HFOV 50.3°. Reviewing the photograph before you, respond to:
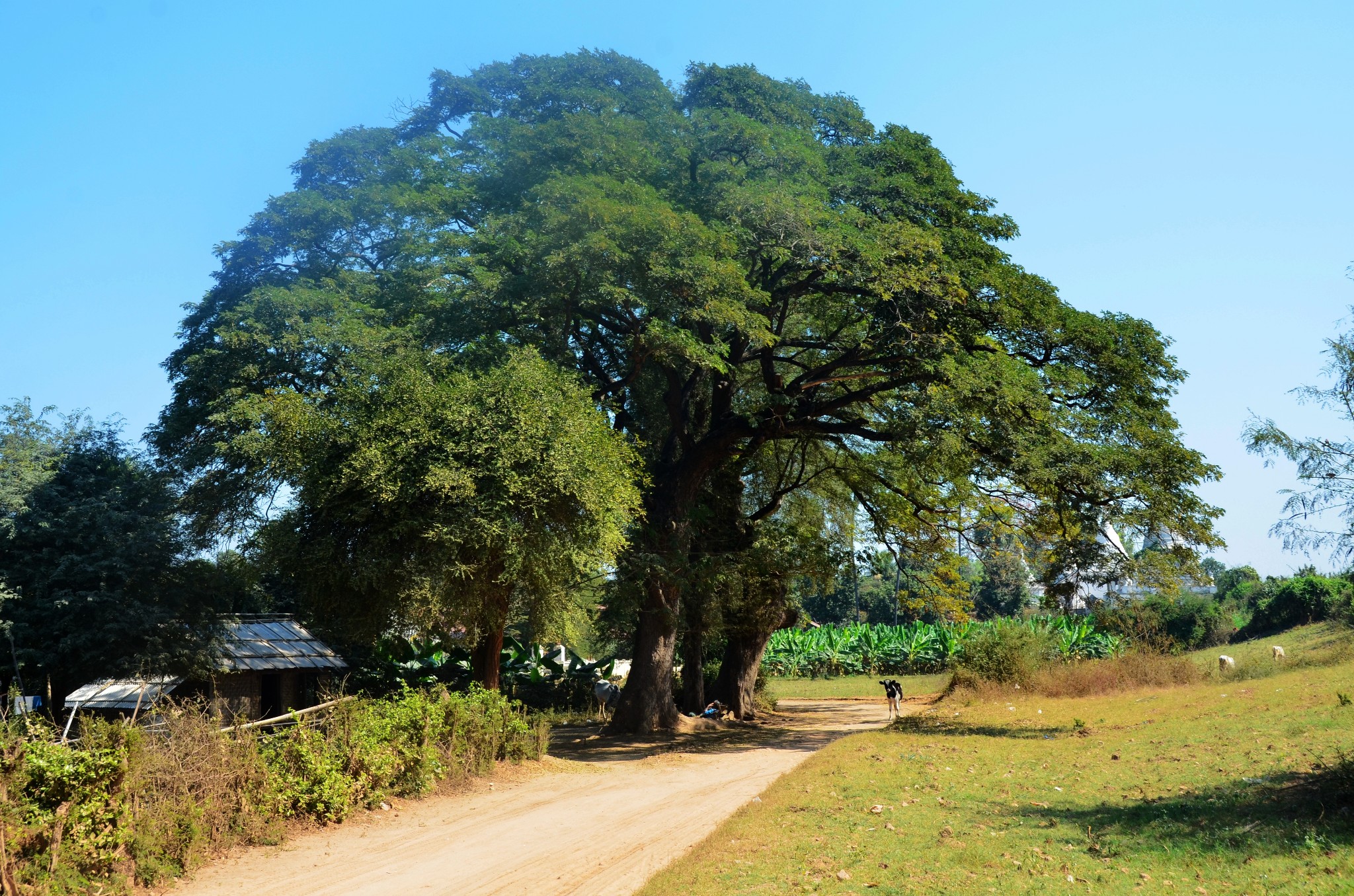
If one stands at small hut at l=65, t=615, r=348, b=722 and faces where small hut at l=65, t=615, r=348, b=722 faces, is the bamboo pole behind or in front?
in front

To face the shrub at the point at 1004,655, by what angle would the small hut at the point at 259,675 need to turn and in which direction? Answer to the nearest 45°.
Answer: approximately 90° to its left

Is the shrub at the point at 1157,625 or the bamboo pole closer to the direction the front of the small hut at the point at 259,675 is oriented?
the bamboo pole

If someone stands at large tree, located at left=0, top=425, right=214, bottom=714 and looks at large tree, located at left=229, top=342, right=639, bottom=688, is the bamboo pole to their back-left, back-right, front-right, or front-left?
front-right

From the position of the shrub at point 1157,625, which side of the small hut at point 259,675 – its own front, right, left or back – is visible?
left

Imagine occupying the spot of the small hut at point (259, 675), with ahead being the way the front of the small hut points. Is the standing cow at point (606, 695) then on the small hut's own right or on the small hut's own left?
on the small hut's own left

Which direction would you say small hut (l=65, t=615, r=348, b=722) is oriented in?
toward the camera

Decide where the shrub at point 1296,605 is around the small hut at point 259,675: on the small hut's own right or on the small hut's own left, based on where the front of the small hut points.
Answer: on the small hut's own left
